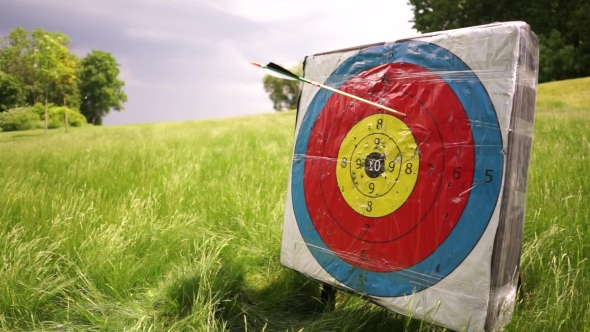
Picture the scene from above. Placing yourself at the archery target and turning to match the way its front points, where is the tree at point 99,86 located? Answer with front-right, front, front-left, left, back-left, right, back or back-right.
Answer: right

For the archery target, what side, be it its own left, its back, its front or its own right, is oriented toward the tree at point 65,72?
right

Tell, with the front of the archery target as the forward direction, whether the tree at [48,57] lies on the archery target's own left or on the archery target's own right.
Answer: on the archery target's own right

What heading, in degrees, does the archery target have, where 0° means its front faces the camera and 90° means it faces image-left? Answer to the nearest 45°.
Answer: approximately 45°
